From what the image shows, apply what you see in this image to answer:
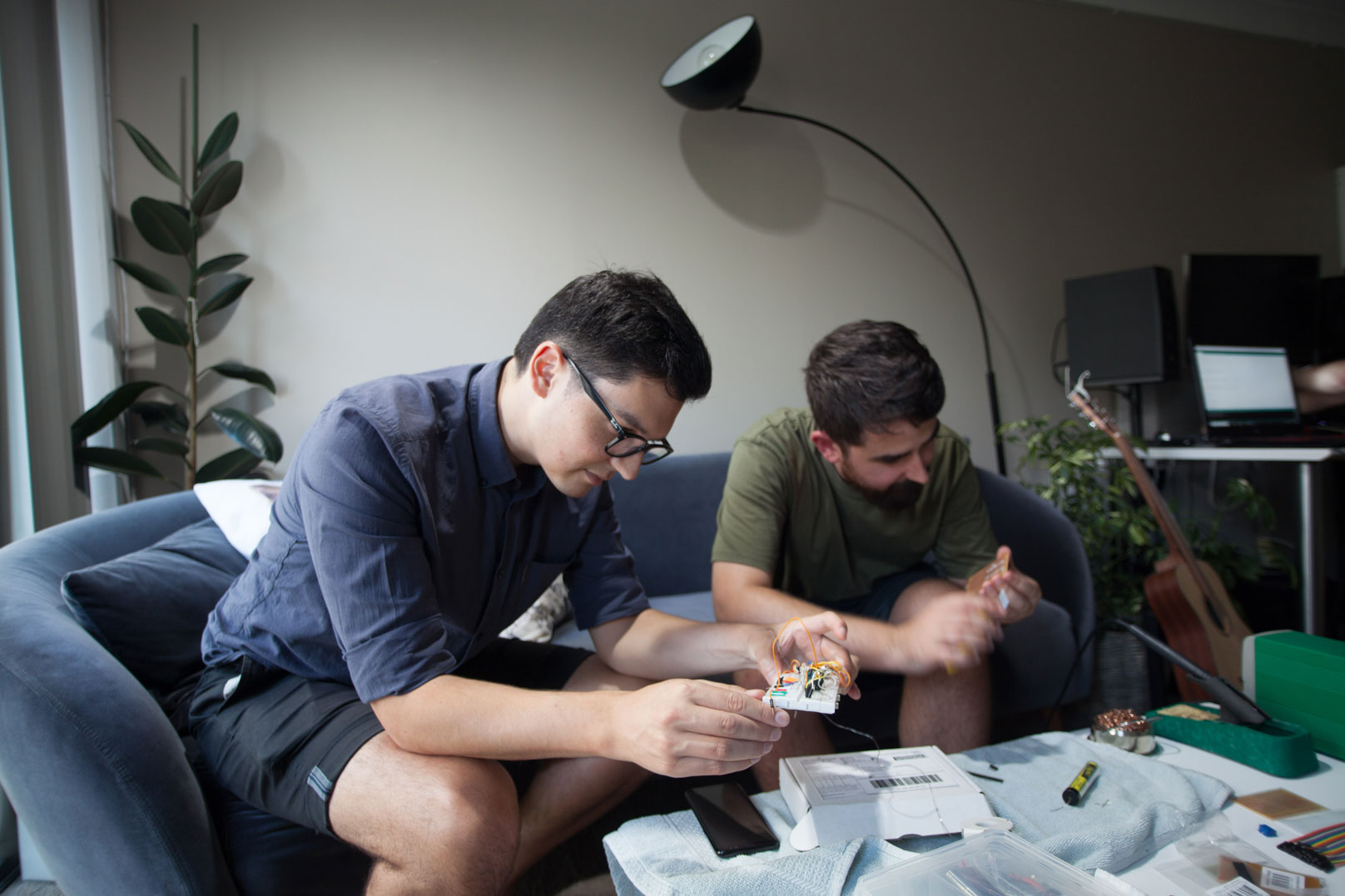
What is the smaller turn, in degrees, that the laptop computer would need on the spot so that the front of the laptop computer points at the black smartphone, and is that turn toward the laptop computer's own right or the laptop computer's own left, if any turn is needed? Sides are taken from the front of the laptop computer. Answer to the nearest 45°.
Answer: approximately 45° to the laptop computer's own right

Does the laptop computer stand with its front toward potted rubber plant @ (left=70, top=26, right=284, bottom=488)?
no

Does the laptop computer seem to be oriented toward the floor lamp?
no

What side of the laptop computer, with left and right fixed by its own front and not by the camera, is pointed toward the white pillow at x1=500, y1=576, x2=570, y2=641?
right

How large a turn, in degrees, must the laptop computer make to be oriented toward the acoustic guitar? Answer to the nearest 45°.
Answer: approximately 45° to its right

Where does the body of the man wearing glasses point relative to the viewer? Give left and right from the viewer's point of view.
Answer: facing the viewer and to the right of the viewer

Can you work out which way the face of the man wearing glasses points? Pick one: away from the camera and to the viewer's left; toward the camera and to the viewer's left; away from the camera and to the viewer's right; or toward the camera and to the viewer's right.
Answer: toward the camera and to the viewer's right

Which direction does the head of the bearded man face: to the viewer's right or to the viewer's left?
to the viewer's right

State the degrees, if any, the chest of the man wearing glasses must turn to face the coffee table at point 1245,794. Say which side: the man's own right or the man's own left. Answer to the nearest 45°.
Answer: approximately 45° to the man's own left

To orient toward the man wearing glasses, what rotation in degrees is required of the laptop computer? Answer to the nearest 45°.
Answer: approximately 45° to its right

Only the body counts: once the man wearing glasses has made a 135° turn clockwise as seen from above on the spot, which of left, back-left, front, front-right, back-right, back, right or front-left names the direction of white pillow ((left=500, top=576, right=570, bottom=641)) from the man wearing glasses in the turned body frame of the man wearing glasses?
right

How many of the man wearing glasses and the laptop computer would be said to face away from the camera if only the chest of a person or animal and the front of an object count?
0

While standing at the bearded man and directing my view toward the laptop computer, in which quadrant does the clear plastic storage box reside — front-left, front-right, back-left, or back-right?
back-right
